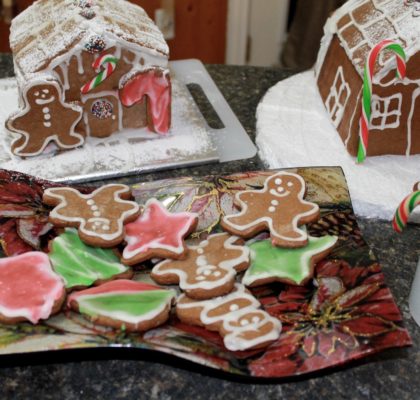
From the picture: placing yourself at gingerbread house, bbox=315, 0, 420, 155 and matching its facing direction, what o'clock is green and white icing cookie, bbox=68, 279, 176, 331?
The green and white icing cookie is roughly at 1 o'clock from the gingerbread house.

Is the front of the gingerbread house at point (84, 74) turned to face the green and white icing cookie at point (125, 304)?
yes

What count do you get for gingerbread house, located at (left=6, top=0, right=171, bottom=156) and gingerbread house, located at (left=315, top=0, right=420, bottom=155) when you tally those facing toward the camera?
2

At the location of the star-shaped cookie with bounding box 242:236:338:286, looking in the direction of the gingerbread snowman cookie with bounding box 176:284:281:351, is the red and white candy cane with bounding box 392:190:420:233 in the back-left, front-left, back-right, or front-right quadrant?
back-left

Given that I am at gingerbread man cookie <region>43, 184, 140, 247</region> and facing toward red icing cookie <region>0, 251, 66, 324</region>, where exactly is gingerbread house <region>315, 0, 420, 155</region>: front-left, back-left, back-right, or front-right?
back-left

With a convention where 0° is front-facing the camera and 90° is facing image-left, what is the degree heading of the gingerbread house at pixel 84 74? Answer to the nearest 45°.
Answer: approximately 0°
